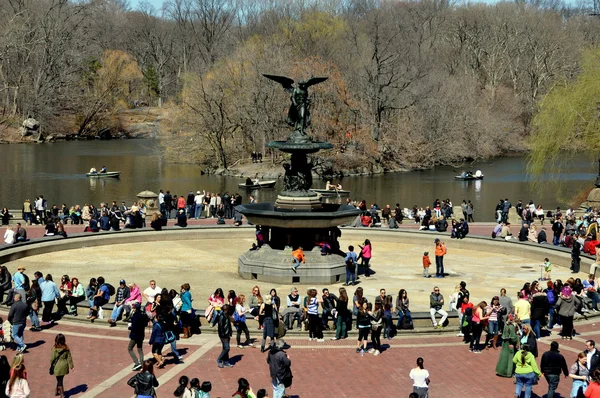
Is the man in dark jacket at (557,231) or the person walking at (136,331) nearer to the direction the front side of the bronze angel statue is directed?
the person walking

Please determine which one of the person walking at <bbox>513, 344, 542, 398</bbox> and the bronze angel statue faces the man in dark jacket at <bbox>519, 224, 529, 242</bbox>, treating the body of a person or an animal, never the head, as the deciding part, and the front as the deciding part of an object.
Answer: the person walking

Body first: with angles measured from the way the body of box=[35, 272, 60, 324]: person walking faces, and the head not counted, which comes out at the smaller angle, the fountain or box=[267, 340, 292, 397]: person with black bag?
the fountain

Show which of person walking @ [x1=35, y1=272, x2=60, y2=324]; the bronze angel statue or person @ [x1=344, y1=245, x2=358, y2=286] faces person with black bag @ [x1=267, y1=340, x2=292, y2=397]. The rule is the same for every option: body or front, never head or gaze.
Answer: the bronze angel statue

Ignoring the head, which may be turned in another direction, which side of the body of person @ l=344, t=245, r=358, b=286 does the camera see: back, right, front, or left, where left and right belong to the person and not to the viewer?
back
